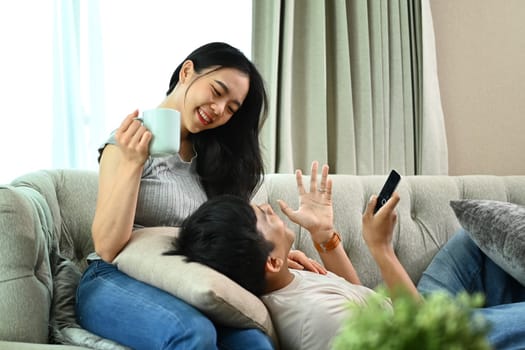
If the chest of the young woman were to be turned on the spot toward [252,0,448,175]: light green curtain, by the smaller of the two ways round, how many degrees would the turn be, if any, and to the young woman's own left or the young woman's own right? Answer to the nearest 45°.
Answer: approximately 90° to the young woman's own left

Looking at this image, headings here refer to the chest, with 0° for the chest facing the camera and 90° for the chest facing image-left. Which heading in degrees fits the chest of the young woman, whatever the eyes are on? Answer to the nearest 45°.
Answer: approximately 315°

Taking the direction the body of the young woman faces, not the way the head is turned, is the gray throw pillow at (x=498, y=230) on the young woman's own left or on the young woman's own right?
on the young woman's own left

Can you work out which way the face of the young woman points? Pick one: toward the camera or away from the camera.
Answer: toward the camera

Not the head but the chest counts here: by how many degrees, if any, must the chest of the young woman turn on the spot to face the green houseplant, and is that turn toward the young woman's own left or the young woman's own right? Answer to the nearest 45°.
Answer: approximately 45° to the young woman's own right

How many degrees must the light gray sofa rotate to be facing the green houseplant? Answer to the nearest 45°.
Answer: approximately 45° to its left

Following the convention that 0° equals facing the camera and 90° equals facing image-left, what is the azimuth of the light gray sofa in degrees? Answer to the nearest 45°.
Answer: approximately 0°
